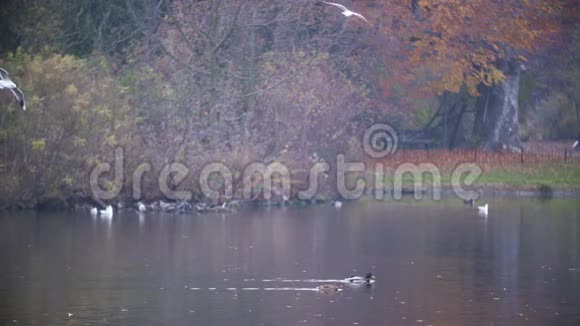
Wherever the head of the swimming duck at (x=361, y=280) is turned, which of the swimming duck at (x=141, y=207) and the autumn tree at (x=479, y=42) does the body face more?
the autumn tree

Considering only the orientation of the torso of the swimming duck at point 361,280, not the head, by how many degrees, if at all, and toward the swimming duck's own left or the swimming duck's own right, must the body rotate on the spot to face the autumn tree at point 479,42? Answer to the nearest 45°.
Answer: approximately 90° to the swimming duck's own left

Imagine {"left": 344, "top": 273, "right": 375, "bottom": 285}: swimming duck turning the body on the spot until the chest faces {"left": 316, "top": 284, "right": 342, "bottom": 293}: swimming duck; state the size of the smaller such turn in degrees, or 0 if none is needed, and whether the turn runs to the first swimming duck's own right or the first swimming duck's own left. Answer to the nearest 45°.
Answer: approximately 135° to the first swimming duck's own right

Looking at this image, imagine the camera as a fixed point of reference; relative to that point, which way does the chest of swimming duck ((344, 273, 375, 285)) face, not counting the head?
to the viewer's right

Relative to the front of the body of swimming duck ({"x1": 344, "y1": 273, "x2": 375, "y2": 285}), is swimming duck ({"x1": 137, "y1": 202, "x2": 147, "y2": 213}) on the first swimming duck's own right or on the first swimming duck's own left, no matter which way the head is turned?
on the first swimming duck's own left

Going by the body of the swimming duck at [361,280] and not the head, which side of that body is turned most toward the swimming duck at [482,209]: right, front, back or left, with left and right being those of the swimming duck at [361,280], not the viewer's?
left
